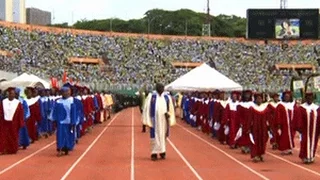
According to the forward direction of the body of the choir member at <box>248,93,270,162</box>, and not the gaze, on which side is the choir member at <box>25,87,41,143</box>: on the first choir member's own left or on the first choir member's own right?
on the first choir member's own right

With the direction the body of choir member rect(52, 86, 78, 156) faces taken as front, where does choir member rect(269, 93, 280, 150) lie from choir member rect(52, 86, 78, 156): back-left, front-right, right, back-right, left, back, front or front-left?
left

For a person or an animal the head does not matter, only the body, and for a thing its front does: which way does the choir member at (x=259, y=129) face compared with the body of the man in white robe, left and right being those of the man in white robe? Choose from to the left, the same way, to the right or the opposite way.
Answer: the same way

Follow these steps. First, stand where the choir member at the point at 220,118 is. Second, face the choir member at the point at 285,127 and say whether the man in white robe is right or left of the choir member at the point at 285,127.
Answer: right

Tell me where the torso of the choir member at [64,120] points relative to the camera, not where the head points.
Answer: toward the camera

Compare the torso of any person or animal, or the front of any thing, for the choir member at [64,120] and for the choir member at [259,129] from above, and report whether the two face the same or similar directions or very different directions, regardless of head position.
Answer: same or similar directions

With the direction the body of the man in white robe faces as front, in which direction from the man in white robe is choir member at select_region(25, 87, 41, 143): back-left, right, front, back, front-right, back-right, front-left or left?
back-right

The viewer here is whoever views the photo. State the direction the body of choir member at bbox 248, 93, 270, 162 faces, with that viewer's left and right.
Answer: facing the viewer

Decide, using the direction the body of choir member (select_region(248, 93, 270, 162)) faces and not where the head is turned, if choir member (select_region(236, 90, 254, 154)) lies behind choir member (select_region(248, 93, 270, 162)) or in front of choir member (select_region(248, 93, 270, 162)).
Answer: behind

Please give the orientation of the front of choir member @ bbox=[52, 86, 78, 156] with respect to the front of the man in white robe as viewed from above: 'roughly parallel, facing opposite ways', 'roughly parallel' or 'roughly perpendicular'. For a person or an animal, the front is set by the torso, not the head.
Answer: roughly parallel

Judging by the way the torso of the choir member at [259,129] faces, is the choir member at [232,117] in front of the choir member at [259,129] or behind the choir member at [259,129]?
behind
